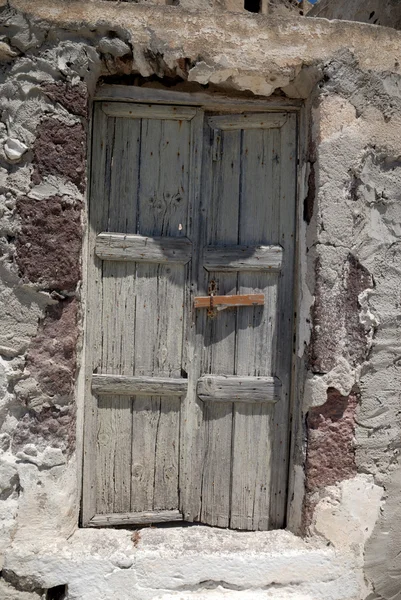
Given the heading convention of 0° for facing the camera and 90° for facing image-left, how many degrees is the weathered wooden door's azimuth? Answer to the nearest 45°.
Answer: approximately 0°
